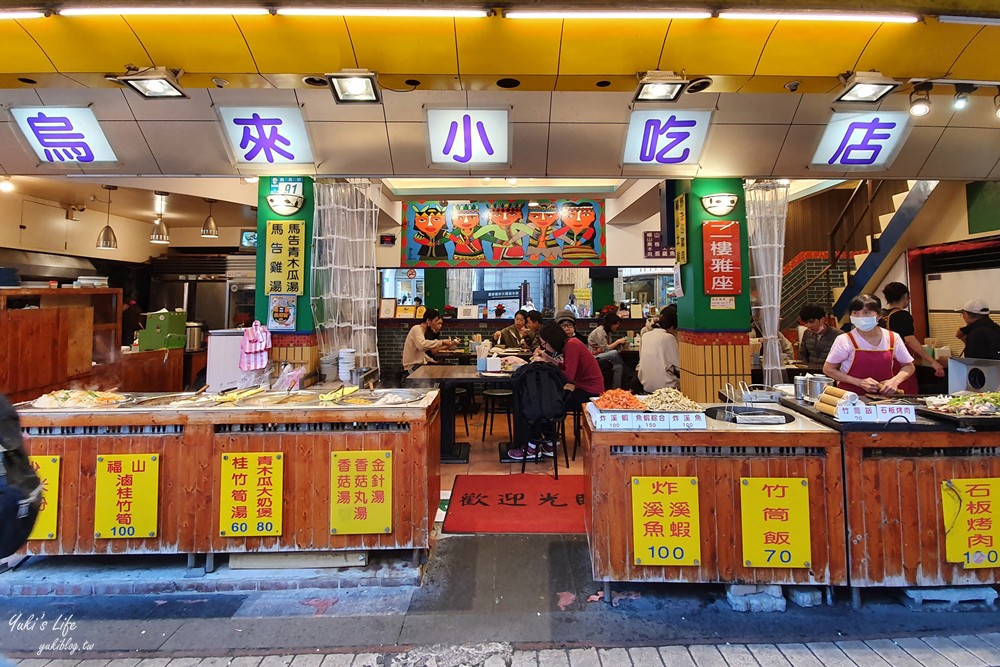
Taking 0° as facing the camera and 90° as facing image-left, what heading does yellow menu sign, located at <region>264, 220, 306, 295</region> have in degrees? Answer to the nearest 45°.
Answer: approximately 0°

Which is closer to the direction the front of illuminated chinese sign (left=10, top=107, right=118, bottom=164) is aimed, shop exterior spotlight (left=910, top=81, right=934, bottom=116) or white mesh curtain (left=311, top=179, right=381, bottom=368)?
the shop exterior spotlight

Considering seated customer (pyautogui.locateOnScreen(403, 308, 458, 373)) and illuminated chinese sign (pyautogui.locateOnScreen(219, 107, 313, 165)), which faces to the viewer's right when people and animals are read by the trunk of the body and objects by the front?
the seated customer

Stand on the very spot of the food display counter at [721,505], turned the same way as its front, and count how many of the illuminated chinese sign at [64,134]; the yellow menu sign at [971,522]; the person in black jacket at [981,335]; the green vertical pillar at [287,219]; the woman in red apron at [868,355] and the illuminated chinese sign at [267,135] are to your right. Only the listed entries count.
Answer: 3

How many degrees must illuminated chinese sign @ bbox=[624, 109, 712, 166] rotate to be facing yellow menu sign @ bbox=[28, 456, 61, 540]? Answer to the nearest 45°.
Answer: approximately 45° to its right

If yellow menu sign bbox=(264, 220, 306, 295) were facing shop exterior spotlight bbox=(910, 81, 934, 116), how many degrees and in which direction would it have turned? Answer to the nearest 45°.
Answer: approximately 45° to its left

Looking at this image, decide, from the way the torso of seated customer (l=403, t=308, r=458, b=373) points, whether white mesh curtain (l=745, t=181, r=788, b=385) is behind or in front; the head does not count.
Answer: in front
